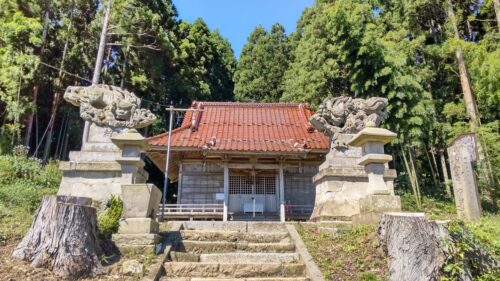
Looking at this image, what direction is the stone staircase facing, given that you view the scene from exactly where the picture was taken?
facing the viewer

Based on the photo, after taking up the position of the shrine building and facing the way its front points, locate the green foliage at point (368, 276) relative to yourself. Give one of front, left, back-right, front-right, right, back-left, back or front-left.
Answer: front

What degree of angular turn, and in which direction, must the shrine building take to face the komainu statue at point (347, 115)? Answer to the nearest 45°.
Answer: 0° — it already faces it

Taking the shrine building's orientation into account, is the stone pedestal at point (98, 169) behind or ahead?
ahead

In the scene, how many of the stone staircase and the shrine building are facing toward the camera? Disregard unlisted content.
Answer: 2

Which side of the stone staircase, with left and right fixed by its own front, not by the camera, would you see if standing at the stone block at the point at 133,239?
right

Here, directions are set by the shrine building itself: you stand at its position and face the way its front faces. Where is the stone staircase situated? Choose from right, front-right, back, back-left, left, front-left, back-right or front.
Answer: front

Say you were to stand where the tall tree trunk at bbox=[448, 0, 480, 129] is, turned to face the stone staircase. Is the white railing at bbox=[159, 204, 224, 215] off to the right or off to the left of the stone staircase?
right

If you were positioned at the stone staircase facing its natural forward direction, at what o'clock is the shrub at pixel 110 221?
The shrub is roughly at 3 o'clock from the stone staircase.

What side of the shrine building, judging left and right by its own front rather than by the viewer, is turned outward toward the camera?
front

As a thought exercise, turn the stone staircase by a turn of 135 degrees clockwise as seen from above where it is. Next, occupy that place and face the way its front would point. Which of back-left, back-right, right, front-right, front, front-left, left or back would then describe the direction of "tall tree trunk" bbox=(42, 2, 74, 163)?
front

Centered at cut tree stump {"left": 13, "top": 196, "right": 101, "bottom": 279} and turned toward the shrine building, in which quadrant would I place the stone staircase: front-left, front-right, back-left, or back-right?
front-right

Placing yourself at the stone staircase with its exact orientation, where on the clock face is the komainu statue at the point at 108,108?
The komainu statue is roughly at 4 o'clock from the stone staircase.

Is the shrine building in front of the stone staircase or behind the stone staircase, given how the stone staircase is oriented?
behind

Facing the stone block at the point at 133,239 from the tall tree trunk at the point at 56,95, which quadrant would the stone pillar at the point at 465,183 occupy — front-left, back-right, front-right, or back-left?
front-left

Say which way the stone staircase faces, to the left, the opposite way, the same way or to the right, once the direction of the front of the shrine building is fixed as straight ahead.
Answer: the same way
